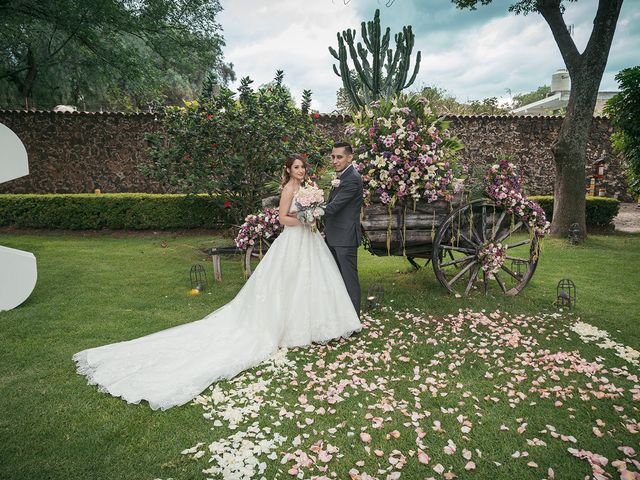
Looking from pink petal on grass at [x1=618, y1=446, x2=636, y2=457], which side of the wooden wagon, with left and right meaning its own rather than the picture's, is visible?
left

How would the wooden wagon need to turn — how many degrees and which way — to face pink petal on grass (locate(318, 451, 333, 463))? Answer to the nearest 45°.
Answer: approximately 90° to its left

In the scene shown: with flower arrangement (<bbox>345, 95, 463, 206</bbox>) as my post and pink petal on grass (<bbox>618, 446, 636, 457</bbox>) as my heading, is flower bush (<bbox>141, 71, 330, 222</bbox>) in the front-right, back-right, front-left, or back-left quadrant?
back-right

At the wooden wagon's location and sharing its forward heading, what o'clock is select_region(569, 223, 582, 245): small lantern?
The small lantern is roughly at 4 o'clock from the wooden wagon.

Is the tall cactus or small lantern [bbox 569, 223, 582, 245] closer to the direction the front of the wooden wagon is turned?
the tall cactus

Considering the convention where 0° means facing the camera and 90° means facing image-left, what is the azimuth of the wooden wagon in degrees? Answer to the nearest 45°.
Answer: approximately 90°

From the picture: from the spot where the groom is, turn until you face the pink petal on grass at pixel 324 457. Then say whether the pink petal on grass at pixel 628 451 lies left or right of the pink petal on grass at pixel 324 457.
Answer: left
